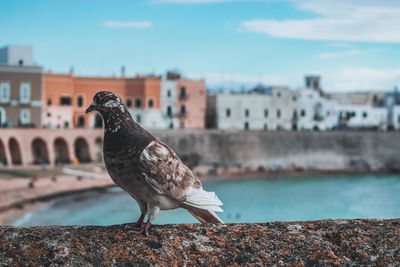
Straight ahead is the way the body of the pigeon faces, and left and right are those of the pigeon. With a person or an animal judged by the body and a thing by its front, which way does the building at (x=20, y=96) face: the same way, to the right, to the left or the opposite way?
to the left

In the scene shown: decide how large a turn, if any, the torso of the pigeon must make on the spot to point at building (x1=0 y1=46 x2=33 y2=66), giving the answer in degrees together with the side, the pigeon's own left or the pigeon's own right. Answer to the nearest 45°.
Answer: approximately 90° to the pigeon's own right

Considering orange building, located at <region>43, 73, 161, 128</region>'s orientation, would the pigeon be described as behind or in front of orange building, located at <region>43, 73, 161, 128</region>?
in front

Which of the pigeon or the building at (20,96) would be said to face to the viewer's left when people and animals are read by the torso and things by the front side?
the pigeon

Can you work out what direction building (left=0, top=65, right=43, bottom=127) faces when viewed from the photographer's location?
facing the viewer

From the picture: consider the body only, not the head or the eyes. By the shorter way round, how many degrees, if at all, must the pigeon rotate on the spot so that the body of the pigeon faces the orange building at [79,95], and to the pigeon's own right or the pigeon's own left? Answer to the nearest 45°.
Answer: approximately 90° to the pigeon's own right

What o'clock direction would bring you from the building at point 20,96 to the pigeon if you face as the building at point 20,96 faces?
The pigeon is roughly at 12 o'clock from the building.

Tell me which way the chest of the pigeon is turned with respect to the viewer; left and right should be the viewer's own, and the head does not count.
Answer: facing to the left of the viewer

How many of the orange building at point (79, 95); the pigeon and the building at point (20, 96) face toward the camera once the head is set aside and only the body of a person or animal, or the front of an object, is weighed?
2

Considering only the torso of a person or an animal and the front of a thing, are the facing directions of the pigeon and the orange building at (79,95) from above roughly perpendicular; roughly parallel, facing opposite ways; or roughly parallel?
roughly perpendicular

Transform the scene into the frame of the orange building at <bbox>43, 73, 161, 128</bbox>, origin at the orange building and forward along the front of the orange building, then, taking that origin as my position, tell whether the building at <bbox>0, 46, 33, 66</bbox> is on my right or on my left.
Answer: on my right
